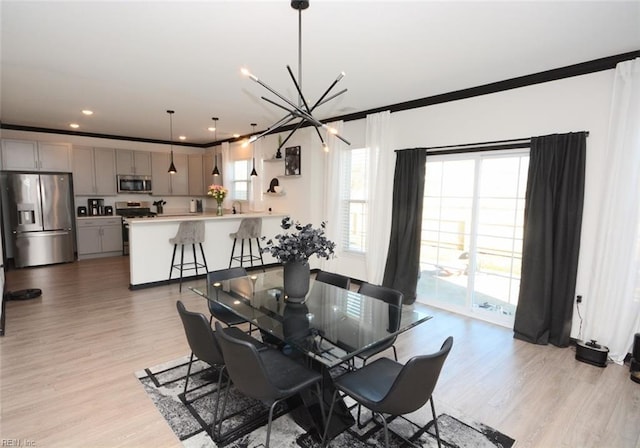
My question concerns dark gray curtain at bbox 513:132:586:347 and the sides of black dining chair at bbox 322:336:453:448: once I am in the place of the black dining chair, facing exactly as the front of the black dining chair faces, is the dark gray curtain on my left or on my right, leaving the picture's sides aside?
on my right

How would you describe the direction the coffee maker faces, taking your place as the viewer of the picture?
facing the viewer

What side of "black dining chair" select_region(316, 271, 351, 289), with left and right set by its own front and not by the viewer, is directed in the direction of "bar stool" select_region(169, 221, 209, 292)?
right

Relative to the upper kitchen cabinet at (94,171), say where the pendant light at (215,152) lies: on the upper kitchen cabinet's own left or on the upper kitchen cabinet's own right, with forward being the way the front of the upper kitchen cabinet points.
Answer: on the upper kitchen cabinet's own left

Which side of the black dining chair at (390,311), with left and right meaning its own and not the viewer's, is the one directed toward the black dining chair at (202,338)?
front

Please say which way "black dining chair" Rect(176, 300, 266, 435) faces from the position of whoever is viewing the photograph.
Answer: facing away from the viewer and to the right of the viewer

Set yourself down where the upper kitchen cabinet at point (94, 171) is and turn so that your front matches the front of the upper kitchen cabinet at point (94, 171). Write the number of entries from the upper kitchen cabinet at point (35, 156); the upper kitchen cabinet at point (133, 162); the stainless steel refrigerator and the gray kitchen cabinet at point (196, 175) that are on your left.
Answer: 2

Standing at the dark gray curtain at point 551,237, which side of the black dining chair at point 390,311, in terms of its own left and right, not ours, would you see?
back

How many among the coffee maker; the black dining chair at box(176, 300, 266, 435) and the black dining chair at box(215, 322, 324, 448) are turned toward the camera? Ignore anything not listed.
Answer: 1

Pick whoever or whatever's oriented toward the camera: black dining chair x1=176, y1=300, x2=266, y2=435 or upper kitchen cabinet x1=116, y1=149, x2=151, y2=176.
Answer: the upper kitchen cabinet

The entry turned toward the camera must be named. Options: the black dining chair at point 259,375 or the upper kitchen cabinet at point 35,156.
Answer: the upper kitchen cabinet

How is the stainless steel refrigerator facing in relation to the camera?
toward the camera

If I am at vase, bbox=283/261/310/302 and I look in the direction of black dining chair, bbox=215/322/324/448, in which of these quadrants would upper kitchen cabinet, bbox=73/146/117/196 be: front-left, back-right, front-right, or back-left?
back-right

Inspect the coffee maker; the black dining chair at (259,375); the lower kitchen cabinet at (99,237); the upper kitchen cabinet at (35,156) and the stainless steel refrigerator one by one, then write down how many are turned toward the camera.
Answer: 4

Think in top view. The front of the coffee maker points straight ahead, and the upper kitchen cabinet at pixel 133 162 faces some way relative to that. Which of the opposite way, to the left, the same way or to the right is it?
the same way

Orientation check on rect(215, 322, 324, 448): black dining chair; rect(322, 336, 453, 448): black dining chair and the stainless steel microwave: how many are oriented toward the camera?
1

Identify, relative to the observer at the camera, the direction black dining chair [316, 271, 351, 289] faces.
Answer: facing the viewer and to the left of the viewer

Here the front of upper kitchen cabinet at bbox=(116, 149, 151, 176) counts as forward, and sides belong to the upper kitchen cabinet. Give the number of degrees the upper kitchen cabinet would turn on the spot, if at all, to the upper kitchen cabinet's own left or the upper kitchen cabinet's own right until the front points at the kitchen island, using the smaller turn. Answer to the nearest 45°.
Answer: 0° — it already faces it

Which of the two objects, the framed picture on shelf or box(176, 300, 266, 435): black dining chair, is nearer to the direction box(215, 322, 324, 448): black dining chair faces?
the framed picture on shelf

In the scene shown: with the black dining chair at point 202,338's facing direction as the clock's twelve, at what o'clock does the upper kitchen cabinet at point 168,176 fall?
The upper kitchen cabinet is roughly at 10 o'clock from the black dining chair.

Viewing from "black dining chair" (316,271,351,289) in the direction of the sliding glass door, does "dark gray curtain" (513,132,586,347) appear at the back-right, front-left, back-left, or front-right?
front-right

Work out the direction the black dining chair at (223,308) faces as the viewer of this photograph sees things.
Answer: facing the viewer and to the right of the viewer
